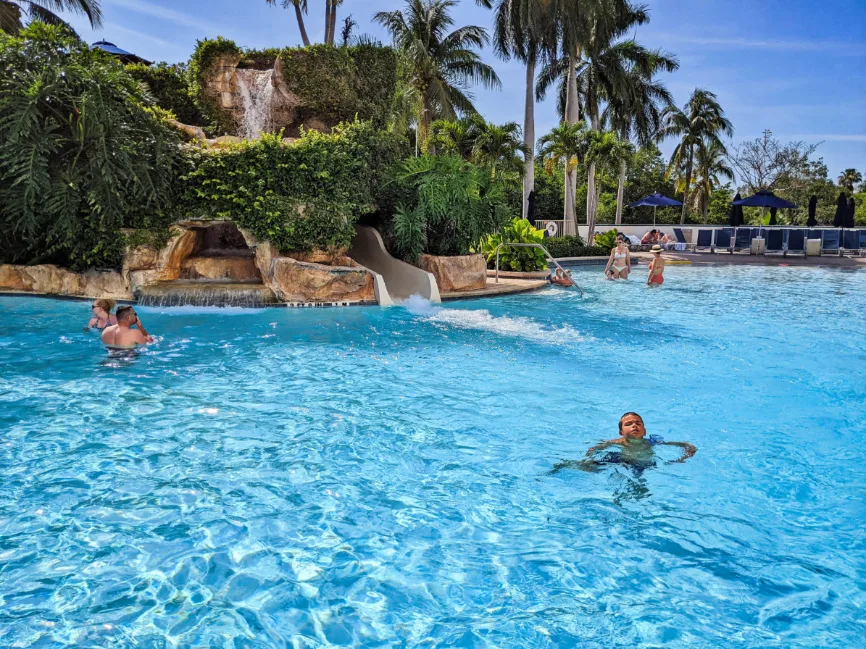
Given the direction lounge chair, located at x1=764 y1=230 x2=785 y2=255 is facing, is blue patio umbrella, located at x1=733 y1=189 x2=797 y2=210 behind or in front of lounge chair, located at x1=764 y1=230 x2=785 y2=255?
behind

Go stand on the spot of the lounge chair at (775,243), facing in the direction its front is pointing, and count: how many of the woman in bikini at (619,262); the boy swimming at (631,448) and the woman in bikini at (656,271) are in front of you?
3

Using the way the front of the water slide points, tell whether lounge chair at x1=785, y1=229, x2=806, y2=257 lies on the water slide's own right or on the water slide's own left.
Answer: on the water slide's own left

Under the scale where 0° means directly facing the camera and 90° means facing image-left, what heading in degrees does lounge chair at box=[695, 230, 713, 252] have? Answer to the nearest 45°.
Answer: approximately 0°

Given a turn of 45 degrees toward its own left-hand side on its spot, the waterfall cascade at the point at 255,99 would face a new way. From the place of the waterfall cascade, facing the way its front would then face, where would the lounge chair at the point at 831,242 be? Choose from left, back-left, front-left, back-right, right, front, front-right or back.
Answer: front-left

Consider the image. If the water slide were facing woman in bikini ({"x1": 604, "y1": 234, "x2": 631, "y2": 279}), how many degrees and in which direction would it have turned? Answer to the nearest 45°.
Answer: approximately 45° to its left

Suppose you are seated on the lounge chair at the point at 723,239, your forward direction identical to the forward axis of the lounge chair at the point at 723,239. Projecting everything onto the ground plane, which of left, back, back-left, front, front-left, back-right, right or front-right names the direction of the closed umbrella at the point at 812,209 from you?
back-left

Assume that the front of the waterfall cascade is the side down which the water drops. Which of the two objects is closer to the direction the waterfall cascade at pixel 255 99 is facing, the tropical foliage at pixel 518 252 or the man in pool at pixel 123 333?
the man in pool

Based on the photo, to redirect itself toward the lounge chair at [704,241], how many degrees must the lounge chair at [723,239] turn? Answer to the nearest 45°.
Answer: approximately 135° to its right
